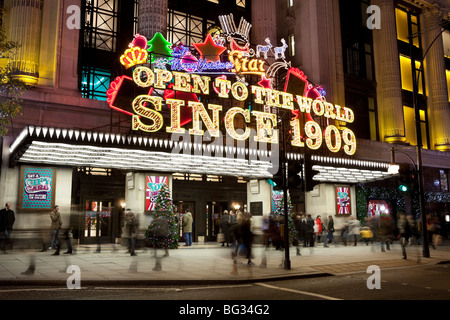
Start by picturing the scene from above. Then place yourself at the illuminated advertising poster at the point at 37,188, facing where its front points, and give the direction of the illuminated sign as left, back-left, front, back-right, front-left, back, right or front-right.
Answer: left

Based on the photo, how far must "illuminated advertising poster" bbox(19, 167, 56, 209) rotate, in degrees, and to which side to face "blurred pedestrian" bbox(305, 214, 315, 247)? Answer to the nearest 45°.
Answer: approximately 90° to its left

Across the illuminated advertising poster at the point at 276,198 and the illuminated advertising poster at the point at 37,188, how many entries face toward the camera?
2

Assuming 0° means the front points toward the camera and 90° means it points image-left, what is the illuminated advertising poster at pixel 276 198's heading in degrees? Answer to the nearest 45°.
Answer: approximately 0°

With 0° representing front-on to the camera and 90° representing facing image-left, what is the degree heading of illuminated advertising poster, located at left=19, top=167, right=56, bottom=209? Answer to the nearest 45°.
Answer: approximately 0°

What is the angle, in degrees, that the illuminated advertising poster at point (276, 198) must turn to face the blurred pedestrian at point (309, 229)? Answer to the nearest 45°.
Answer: approximately 45° to its left

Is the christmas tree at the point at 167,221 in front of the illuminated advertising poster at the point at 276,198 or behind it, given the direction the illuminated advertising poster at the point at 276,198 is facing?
in front

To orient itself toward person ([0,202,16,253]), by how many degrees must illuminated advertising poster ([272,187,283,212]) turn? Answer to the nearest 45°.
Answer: approximately 45° to its right

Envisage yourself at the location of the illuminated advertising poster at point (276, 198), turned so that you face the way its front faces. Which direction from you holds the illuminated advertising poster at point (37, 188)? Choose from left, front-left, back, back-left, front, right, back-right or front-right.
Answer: front-right

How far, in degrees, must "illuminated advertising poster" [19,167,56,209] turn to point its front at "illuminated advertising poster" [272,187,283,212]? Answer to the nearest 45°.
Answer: approximately 90° to its left
